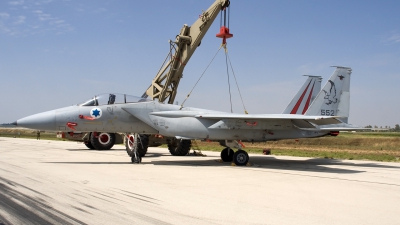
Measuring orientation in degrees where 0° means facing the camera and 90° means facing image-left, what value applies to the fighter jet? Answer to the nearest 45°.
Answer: approximately 90°
